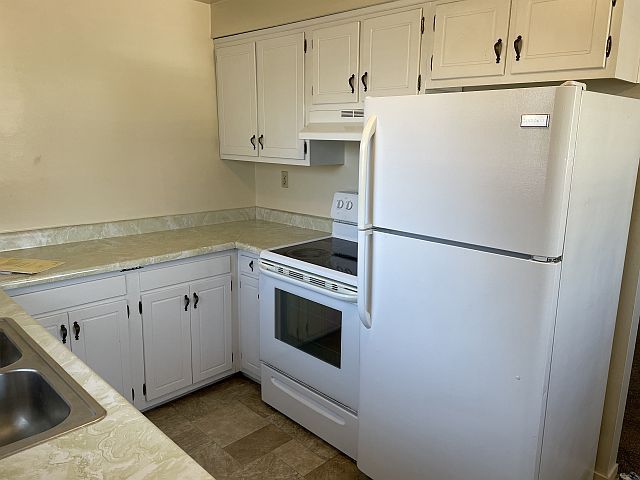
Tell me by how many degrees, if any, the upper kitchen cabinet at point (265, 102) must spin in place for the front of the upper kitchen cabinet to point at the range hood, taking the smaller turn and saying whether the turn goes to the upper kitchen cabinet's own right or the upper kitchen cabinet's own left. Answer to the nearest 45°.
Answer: approximately 90° to the upper kitchen cabinet's own left

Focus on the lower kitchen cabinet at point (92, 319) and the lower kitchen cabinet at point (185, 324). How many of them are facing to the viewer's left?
0

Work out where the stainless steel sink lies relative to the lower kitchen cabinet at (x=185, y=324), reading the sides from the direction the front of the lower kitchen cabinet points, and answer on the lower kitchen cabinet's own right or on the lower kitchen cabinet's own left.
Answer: on the lower kitchen cabinet's own right

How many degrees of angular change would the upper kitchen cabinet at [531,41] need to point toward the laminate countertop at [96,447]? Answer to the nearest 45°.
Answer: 0° — it already faces it

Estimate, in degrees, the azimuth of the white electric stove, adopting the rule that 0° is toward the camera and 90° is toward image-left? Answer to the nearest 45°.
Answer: approximately 45°

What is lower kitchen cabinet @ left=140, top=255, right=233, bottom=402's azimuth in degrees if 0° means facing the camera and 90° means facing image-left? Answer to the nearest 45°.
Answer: approximately 315°

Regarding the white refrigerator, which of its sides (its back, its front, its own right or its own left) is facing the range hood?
right

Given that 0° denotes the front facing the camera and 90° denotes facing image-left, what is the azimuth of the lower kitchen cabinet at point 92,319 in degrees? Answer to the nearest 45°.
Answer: approximately 315°
